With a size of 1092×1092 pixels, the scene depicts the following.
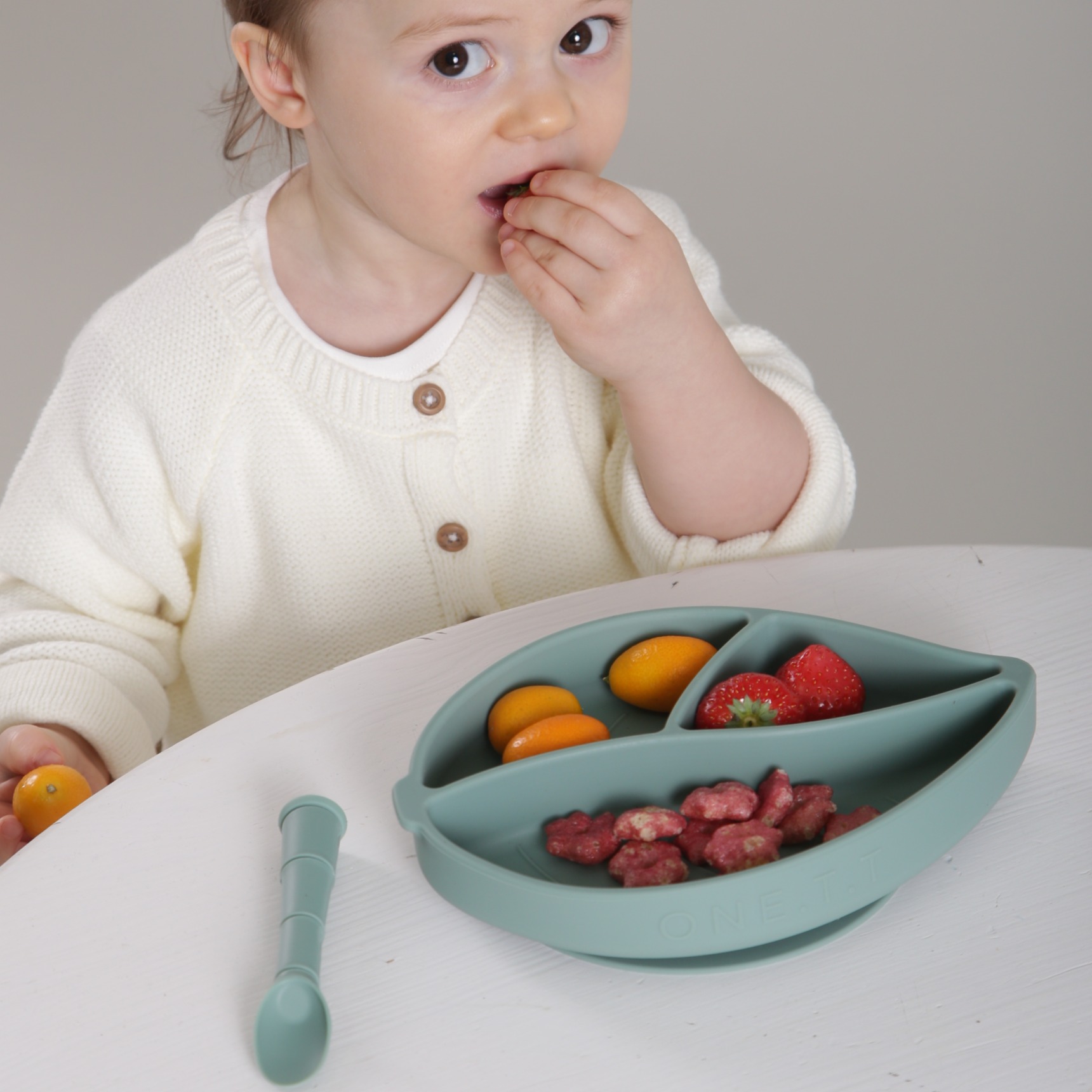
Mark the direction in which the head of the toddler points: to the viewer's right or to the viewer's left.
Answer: to the viewer's right

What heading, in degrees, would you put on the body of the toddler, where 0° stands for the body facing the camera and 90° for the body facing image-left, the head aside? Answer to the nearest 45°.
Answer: approximately 315°
